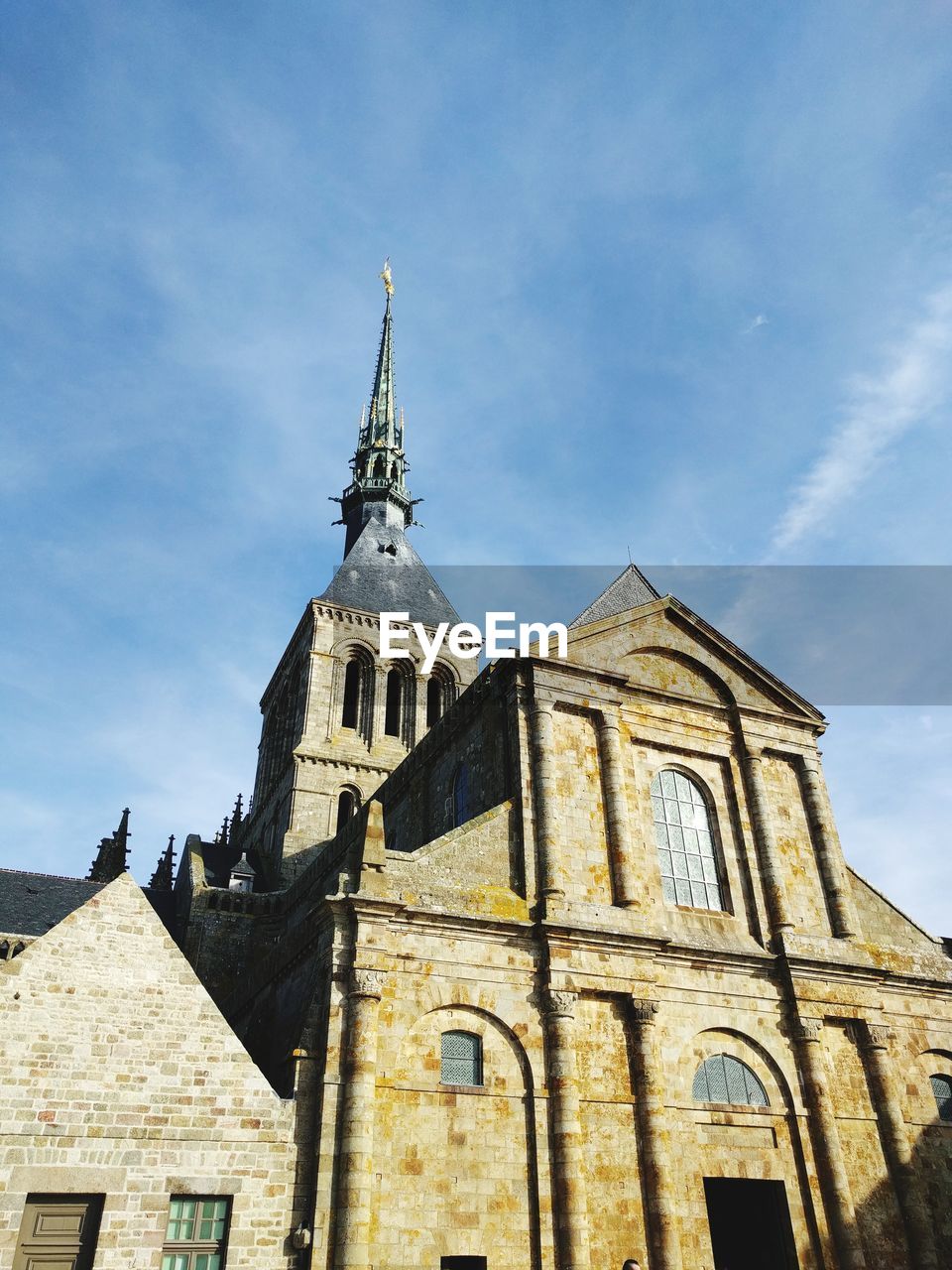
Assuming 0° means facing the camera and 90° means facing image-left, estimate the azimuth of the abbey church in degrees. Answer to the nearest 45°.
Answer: approximately 315°
